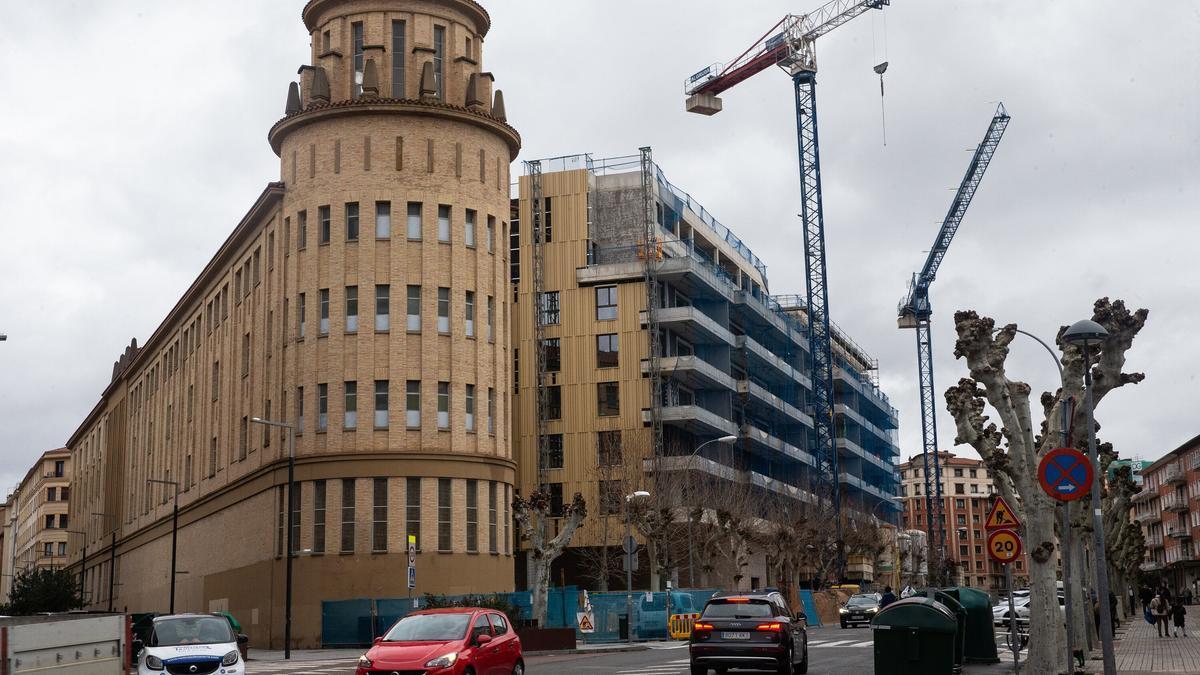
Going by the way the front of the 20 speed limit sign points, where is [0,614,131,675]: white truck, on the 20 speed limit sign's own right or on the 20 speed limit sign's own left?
on the 20 speed limit sign's own right

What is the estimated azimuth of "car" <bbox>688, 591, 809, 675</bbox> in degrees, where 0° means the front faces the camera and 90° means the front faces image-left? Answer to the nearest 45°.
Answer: approximately 180°

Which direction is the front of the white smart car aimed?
toward the camera

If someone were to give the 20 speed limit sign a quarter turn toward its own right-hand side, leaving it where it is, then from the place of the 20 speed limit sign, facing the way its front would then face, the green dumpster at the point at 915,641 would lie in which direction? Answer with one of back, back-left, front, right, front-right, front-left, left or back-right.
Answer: front-left

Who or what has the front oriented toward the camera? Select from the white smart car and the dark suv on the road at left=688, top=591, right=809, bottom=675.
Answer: the white smart car

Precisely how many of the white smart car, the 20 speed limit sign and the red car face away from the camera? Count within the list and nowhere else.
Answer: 0

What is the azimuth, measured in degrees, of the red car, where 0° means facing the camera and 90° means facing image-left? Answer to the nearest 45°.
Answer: approximately 45°

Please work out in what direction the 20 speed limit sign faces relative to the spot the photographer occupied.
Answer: facing the viewer

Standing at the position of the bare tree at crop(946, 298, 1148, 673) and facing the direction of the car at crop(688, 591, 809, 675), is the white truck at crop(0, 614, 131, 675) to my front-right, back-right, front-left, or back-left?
front-left

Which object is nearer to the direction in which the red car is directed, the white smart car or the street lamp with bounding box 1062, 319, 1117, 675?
the white smart car

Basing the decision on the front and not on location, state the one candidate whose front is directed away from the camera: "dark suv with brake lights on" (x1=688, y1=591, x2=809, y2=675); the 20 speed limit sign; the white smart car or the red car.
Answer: the dark suv with brake lights on

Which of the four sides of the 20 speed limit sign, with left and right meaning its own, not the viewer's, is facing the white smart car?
right

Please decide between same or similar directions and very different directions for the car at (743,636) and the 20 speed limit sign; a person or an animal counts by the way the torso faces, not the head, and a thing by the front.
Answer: very different directions

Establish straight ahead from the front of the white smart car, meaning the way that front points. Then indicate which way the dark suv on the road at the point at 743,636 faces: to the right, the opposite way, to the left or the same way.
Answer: the opposite way
